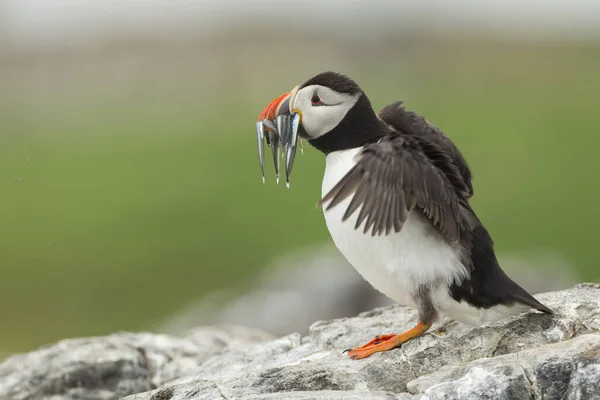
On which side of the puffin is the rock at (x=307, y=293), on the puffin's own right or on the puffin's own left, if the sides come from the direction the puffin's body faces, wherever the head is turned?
on the puffin's own right

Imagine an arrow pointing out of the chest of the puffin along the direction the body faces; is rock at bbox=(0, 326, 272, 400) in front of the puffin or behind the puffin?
in front

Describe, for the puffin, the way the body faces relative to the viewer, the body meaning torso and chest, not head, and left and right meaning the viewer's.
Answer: facing to the left of the viewer
